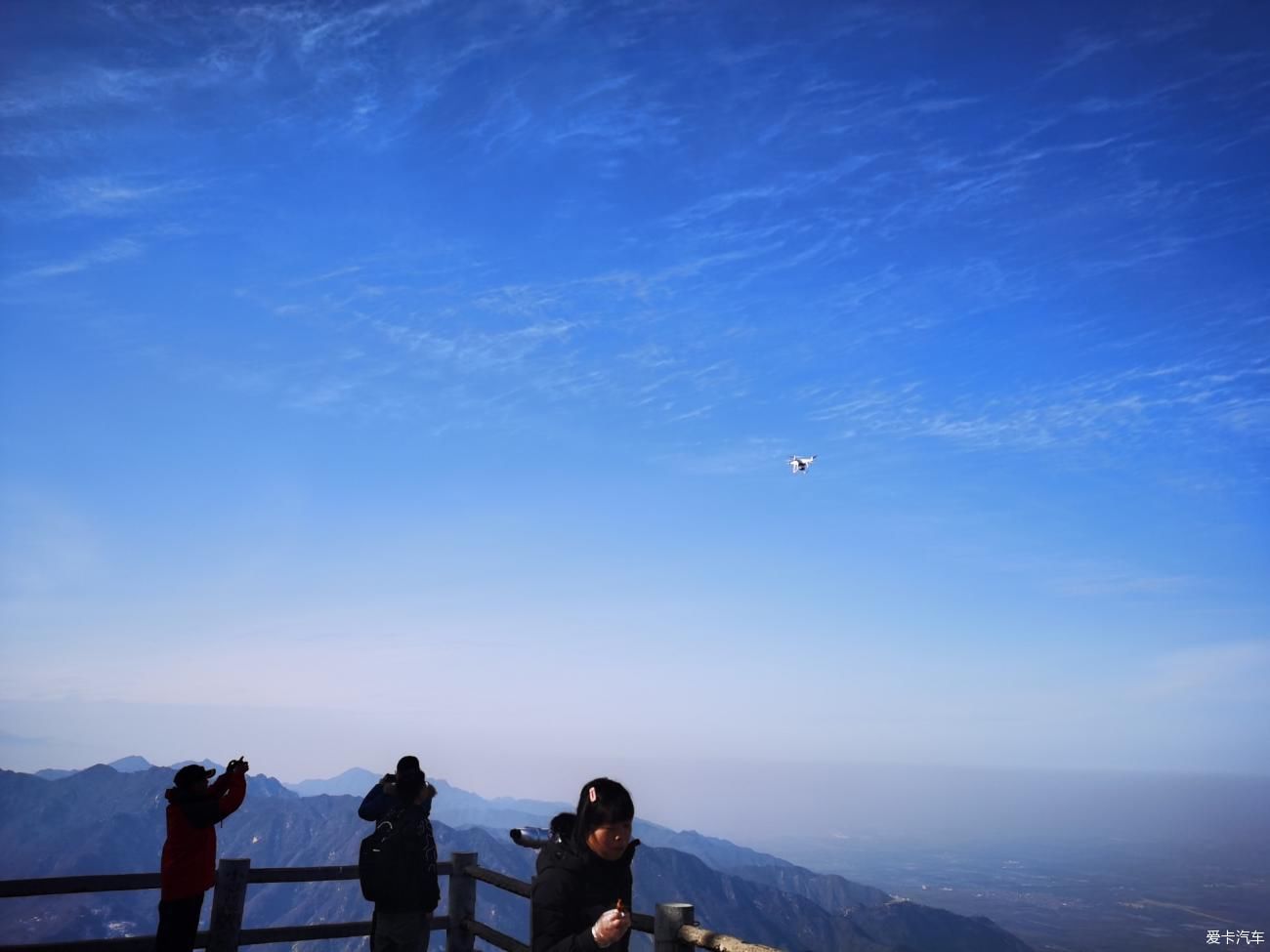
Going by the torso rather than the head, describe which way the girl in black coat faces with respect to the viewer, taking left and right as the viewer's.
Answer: facing the viewer and to the right of the viewer

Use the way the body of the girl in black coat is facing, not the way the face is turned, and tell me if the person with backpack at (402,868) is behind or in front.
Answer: behind

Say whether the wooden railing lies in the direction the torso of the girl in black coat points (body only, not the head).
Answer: no

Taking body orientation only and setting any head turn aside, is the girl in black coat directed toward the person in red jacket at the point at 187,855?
no

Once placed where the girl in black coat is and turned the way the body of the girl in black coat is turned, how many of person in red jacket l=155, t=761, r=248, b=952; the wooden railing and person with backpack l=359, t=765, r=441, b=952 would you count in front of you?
0

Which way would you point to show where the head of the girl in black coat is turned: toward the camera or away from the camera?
toward the camera

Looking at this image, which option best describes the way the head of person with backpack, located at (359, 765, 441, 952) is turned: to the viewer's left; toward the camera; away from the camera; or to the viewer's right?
away from the camera
